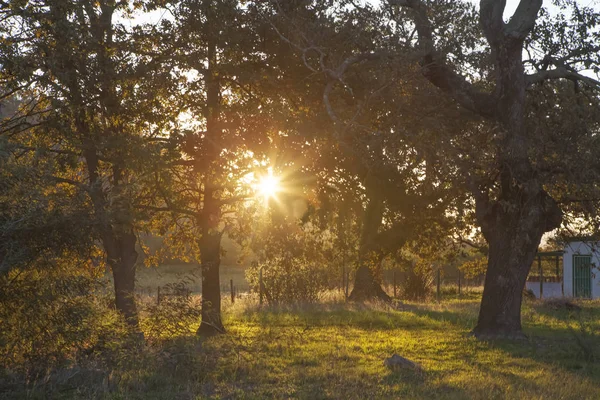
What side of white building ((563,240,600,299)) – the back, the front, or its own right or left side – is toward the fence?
right

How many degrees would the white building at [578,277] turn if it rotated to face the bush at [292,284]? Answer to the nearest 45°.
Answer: approximately 45° to its right

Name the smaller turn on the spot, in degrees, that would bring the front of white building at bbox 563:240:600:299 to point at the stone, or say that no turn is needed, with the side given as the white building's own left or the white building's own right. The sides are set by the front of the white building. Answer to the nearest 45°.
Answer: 0° — it already faces it

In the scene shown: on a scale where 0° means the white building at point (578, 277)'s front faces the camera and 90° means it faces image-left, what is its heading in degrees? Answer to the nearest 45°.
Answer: approximately 0°

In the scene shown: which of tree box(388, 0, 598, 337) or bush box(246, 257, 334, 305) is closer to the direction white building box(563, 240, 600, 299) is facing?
the tree
